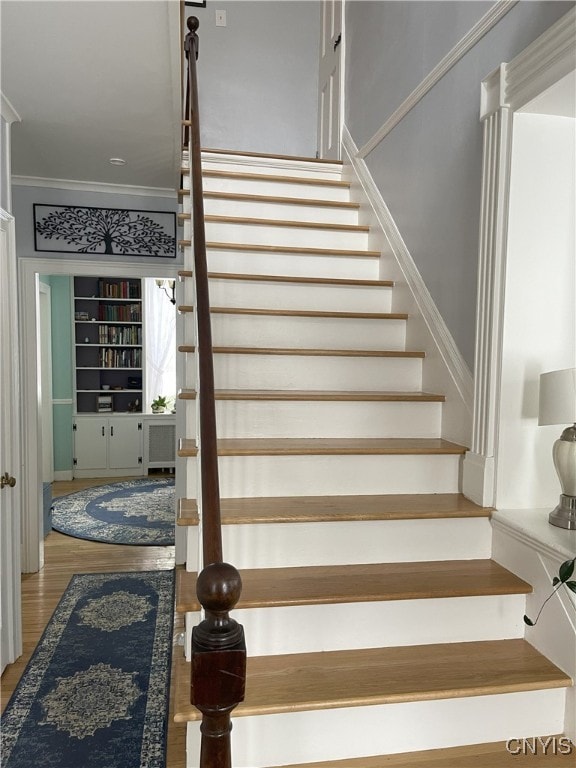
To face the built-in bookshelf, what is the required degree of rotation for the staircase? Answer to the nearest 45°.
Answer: approximately 135° to its right

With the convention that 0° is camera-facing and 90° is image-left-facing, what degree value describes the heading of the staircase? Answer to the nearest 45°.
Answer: approximately 0°

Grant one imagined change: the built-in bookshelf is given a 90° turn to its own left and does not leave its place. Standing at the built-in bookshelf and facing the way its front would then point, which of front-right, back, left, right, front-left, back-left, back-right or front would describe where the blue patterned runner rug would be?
right

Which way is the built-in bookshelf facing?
toward the camera

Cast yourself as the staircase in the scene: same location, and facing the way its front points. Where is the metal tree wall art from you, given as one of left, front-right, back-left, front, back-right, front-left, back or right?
back-right

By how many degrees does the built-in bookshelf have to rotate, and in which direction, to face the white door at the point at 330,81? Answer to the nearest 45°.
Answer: approximately 45° to its left

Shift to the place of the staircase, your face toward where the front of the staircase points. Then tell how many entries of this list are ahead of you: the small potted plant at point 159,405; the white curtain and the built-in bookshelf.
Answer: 0

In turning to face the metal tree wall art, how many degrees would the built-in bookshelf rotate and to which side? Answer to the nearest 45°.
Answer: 0° — it already faces it

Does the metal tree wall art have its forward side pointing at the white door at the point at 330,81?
no

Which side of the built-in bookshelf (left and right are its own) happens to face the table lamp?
front

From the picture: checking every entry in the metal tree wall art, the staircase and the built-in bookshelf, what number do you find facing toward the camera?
3

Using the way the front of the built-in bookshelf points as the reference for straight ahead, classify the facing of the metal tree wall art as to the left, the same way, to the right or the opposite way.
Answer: the same way

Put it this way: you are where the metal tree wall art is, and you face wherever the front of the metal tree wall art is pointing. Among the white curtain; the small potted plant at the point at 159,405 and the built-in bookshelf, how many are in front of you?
0

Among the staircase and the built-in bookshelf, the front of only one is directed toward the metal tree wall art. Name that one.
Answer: the built-in bookshelf

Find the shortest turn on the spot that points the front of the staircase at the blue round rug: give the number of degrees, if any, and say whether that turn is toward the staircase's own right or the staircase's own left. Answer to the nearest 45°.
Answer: approximately 135° to the staircase's own right

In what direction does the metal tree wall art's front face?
toward the camera
